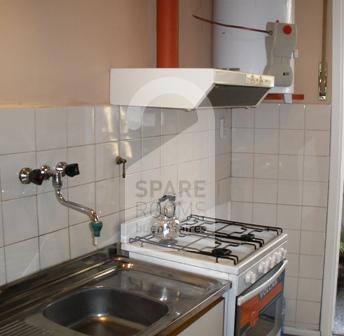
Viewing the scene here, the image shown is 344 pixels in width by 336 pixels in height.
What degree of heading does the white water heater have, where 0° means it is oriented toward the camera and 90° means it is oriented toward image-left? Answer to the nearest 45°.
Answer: approximately 315°

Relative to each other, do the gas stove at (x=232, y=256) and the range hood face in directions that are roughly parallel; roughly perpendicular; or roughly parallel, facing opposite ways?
roughly parallel

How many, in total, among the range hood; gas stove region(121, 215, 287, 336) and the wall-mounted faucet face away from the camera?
0

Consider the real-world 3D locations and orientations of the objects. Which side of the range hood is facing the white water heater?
left

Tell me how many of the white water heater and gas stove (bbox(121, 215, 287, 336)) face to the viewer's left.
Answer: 0

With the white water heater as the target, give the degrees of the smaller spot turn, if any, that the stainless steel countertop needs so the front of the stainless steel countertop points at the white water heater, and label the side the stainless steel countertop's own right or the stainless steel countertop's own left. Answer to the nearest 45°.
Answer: approximately 90° to the stainless steel countertop's own left

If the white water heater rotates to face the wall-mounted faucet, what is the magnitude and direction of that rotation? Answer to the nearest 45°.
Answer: approximately 90° to its right

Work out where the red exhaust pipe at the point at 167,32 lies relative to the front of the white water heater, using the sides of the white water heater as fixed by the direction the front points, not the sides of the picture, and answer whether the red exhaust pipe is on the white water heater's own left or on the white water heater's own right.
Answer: on the white water heater's own right

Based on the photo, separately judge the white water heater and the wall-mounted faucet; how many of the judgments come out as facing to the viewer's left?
0

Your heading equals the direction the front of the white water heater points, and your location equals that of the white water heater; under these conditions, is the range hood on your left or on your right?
on your right

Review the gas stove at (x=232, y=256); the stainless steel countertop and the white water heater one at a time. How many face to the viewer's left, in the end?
0

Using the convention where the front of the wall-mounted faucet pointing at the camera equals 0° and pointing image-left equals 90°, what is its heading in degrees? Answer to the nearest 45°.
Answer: approximately 315°
